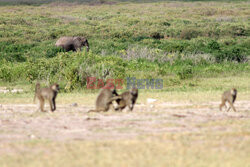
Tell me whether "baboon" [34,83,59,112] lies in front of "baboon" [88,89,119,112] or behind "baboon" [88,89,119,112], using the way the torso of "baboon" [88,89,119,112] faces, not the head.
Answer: behind

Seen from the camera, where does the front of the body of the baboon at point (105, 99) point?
to the viewer's right

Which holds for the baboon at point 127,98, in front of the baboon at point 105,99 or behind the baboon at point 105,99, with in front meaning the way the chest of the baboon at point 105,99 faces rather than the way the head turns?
in front

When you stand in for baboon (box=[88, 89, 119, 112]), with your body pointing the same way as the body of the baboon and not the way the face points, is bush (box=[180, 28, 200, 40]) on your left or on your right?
on your left

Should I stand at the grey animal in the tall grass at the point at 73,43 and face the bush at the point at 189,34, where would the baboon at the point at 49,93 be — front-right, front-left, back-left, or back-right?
back-right
